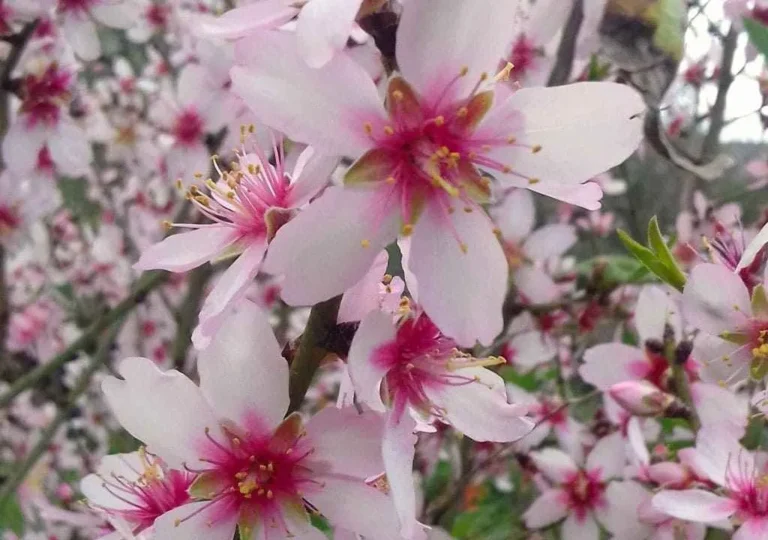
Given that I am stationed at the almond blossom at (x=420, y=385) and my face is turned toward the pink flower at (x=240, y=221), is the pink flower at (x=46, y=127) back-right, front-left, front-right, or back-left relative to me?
front-right

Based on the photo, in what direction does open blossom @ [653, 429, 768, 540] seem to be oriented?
toward the camera

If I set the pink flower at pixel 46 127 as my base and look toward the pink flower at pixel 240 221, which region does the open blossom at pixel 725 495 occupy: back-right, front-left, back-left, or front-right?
front-left

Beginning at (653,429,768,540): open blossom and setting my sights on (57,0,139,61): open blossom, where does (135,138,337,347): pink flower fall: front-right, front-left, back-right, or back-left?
front-left
